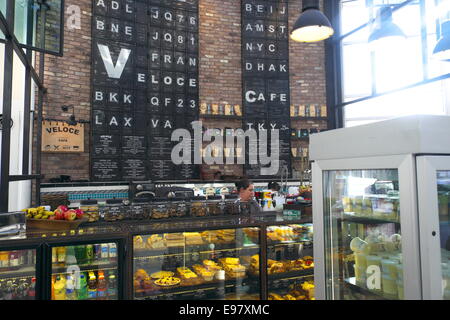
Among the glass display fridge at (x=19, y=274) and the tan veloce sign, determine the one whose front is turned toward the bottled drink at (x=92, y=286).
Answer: the tan veloce sign

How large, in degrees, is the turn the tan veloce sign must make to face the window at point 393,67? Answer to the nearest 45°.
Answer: approximately 90° to its left

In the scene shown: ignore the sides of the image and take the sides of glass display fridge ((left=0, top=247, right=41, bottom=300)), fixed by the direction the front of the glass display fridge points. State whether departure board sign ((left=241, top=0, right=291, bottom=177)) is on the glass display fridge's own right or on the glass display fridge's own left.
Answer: on the glass display fridge's own left

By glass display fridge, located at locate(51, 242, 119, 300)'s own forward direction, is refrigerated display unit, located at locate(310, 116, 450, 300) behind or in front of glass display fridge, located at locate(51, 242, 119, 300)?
in front

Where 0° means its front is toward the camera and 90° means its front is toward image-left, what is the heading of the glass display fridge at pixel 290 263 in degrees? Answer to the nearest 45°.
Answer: approximately 0°

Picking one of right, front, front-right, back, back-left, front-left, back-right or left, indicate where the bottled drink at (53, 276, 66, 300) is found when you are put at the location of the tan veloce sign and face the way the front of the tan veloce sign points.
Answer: front

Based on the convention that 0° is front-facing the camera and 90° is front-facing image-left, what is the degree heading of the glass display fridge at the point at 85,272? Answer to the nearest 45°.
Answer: approximately 0°

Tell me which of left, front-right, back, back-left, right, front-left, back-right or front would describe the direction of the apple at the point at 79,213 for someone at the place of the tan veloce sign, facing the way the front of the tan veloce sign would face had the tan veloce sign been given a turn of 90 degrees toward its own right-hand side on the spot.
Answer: left

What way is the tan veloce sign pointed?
toward the camera

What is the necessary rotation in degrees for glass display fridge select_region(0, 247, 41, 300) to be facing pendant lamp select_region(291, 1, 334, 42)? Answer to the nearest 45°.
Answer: approximately 90° to its left

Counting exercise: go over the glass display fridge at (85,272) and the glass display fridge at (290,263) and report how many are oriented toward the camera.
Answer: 2

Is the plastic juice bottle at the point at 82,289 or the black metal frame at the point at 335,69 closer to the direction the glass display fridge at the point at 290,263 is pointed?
the plastic juice bottle

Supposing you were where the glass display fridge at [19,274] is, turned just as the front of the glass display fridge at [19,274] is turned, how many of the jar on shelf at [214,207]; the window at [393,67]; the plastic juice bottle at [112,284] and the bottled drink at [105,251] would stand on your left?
4

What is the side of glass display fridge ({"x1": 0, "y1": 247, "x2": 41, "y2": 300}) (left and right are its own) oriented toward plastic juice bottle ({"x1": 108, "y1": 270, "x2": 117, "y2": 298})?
left

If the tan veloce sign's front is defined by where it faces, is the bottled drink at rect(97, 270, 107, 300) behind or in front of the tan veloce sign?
in front

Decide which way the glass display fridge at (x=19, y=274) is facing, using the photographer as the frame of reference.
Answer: facing the viewer
